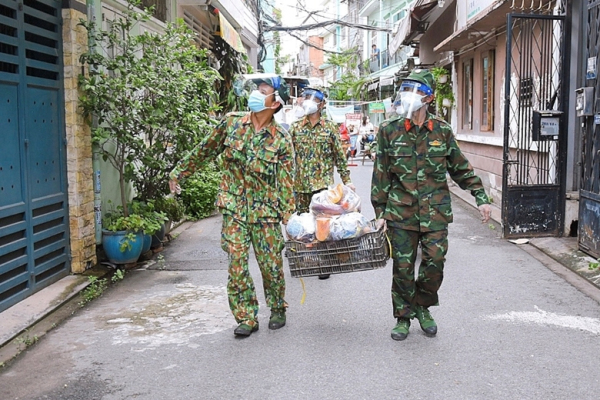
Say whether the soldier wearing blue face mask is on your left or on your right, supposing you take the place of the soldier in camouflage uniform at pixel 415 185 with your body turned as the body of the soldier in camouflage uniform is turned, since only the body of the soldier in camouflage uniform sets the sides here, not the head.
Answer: on your right

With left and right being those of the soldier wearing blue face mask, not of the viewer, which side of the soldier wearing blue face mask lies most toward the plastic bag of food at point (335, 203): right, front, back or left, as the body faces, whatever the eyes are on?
left

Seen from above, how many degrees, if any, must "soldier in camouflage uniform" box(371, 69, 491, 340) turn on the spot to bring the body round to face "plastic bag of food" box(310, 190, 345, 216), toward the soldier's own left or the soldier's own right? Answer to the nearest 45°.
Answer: approximately 90° to the soldier's own right

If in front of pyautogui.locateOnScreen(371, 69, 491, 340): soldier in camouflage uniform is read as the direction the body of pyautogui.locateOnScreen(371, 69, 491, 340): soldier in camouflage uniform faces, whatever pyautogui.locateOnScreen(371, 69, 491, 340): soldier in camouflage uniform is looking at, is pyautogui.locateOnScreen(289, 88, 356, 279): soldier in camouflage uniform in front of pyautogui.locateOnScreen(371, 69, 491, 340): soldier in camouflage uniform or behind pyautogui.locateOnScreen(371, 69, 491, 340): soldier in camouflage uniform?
behind

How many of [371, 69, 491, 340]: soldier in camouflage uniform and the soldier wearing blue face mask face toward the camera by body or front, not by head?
2

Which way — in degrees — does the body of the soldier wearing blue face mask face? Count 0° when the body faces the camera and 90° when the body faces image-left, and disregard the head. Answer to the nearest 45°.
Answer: approximately 0°

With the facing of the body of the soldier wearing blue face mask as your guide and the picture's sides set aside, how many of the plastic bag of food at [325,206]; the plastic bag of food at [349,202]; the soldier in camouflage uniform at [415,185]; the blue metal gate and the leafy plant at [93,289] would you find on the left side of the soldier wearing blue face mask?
3

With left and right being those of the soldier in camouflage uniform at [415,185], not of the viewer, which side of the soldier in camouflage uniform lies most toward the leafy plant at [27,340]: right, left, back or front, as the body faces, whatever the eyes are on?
right

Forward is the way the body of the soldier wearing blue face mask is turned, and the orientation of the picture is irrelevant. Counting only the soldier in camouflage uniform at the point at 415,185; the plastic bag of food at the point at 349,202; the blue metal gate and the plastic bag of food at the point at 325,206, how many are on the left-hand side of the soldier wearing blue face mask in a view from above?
3

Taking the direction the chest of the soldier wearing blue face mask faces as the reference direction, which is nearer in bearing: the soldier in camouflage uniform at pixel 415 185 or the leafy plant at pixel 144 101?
the soldier in camouflage uniform

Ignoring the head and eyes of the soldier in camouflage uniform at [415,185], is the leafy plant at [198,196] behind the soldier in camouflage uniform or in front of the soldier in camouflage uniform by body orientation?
behind

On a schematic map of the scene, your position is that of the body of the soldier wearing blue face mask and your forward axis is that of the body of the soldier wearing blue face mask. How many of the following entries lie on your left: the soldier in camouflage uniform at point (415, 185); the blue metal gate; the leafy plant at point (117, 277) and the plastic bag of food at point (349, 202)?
2

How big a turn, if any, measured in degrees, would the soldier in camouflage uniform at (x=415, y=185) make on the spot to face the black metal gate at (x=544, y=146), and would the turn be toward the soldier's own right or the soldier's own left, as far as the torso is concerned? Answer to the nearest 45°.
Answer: approximately 180°
